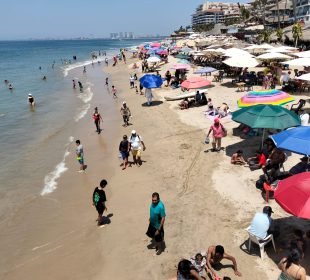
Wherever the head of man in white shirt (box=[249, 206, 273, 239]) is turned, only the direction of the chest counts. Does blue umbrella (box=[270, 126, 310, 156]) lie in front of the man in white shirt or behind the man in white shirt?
in front

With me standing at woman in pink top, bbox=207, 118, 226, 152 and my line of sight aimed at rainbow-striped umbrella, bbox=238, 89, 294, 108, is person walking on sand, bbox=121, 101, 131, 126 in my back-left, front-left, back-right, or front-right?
back-left

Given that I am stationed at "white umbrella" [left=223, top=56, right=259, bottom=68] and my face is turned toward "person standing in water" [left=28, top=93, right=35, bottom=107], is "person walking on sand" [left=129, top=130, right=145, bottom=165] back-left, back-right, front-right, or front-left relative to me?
front-left

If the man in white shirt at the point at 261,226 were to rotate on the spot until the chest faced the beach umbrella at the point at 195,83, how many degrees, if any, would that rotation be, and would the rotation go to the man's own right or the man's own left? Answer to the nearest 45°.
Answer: approximately 45° to the man's own left
